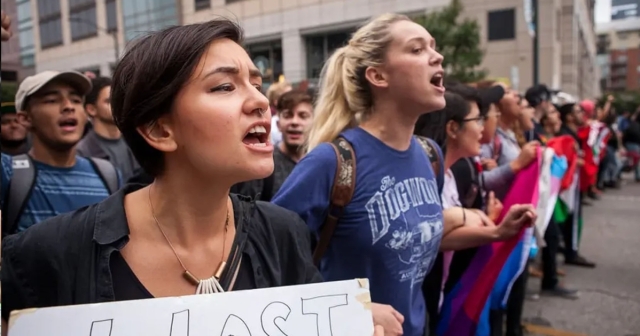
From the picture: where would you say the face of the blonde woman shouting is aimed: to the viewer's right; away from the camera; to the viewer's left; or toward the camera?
to the viewer's right

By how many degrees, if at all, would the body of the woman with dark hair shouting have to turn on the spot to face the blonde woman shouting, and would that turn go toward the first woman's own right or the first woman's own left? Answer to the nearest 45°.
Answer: approximately 90° to the first woman's own left

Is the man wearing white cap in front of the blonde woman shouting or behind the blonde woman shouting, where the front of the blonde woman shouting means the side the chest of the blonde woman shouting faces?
behind

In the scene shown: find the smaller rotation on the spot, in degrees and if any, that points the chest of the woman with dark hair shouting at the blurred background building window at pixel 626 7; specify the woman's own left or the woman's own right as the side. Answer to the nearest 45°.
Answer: approximately 90° to the woman's own left

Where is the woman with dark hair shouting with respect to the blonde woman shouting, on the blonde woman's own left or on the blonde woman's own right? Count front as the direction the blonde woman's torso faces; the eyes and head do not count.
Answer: on the blonde woman's own right

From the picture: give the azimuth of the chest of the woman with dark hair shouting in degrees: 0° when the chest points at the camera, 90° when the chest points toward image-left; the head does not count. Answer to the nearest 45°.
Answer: approximately 315°

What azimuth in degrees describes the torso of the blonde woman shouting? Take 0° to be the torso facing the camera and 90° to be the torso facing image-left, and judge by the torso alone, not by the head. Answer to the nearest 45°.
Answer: approximately 315°

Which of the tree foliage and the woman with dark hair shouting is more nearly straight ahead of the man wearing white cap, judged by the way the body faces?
the woman with dark hair shouting
